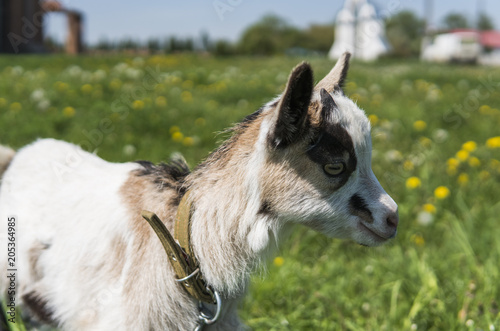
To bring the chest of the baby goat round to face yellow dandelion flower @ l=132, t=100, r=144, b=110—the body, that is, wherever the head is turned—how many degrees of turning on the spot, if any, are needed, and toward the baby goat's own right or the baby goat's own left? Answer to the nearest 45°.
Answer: approximately 90° to the baby goat's own left

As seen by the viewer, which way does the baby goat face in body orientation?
to the viewer's right

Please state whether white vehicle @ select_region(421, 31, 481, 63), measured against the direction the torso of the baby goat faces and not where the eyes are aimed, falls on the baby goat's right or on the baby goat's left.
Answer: on the baby goat's left

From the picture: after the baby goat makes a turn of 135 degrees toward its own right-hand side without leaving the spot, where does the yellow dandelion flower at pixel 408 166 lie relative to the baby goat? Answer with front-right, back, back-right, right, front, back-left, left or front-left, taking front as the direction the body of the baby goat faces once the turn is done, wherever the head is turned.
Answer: back

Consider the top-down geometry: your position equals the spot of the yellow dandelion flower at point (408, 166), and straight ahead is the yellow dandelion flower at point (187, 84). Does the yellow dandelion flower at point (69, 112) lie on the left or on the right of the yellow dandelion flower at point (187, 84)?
left

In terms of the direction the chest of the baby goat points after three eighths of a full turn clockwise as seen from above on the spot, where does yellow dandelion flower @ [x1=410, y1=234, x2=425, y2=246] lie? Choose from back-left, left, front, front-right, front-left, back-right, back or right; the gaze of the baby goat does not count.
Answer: back

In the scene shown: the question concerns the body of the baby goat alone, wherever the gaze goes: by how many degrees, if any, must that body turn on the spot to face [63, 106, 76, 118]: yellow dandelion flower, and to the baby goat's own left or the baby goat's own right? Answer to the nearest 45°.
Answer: approximately 90° to the baby goat's own left

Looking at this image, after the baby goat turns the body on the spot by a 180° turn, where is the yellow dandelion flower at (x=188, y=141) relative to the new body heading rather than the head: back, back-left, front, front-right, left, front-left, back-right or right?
right

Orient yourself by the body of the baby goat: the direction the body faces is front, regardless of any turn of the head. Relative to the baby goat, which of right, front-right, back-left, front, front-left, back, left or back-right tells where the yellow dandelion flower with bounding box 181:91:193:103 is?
left

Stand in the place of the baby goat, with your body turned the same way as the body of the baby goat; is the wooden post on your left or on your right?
on your left

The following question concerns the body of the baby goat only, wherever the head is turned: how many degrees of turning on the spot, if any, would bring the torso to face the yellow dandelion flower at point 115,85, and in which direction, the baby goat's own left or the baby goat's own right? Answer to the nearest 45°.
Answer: approximately 90° to the baby goat's own left

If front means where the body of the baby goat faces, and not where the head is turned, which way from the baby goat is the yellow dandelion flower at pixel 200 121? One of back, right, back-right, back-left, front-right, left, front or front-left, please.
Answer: left

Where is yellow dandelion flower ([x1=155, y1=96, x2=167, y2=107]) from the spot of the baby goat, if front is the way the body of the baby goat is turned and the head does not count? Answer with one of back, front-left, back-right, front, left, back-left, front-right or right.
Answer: left
